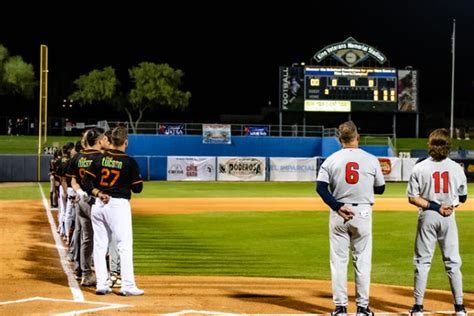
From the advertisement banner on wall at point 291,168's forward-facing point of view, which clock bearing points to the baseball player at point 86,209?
The baseball player is roughly at 12 o'clock from the advertisement banner on wall.

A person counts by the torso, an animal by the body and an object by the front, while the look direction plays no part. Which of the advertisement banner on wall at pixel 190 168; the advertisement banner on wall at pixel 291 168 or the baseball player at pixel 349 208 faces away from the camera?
the baseball player

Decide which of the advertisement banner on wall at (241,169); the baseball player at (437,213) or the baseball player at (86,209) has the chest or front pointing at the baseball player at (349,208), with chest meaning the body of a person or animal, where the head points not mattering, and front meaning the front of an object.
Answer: the advertisement banner on wall

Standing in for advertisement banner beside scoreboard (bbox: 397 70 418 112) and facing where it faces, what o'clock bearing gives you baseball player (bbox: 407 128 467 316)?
The baseball player is roughly at 12 o'clock from the advertisement banner beside scoreboard.

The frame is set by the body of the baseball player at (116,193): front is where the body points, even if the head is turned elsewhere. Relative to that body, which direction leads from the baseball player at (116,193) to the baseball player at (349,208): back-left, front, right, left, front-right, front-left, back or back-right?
right

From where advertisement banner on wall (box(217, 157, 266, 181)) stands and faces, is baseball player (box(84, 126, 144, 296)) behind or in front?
in front

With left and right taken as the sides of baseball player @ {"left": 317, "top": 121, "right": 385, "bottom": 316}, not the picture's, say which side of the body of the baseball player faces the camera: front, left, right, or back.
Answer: back

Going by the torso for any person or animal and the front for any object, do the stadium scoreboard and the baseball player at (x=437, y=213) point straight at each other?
yes

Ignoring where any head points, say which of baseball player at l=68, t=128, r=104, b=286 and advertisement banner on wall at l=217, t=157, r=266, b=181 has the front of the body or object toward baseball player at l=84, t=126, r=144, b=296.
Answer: the advertisement banner on wall

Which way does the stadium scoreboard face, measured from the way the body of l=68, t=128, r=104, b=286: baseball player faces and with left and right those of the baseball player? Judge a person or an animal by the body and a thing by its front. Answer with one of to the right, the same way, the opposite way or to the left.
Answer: the opposite way

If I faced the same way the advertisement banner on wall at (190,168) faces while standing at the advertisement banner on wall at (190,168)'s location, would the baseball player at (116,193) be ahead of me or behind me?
ahead

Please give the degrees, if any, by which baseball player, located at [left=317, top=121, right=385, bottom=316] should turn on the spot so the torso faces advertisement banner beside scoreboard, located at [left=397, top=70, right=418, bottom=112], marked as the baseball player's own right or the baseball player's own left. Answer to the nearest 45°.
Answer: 0° — they already face it

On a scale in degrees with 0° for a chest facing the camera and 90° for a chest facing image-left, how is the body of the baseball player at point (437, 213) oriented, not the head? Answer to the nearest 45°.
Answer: approximately 180°

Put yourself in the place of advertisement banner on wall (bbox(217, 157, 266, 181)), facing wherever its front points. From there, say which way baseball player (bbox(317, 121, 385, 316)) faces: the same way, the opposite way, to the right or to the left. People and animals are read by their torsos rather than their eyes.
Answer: the opposite way
